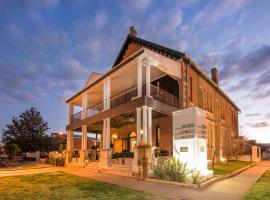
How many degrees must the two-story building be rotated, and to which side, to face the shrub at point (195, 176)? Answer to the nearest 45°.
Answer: approximately 45° to its left

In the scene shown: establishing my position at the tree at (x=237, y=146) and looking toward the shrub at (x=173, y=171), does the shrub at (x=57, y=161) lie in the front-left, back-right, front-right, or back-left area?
front-right

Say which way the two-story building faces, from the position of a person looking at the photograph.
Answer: facing the viewer and to the left of the viewer

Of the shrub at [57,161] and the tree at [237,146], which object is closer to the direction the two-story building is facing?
the shrub

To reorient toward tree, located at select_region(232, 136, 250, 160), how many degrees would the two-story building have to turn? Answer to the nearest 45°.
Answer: approximately 180°

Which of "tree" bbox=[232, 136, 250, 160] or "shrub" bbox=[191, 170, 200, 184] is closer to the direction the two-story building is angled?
the shrub

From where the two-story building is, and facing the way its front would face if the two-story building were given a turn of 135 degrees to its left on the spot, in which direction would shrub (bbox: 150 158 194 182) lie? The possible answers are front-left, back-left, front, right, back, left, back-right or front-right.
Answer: right
